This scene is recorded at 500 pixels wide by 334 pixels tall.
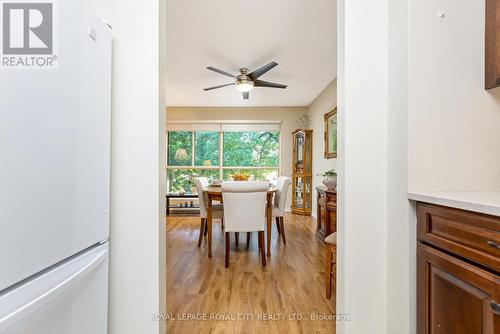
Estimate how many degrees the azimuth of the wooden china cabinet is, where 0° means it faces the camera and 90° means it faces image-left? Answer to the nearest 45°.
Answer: approximately 45°

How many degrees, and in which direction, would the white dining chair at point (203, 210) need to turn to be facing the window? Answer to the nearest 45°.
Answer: approximately 90° to its left

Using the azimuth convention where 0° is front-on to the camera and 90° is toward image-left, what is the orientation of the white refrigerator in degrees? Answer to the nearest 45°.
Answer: approximately 315°

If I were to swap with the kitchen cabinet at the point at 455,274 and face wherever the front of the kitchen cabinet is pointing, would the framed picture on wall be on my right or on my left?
on my right

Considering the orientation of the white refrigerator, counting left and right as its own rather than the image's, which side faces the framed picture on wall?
left

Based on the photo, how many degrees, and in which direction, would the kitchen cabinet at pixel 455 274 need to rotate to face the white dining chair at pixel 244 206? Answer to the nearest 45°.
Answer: approximately 90° to its right

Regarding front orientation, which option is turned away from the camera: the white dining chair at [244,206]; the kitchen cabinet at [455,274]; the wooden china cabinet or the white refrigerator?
the white dining chair

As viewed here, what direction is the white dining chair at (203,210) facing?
to the viewer's right

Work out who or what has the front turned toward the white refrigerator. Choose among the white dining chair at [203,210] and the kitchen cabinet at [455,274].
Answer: the kitchen cabinet

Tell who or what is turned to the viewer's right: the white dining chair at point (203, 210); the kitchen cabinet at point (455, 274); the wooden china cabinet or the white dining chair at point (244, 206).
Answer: the white dining chair at point (203, 210)

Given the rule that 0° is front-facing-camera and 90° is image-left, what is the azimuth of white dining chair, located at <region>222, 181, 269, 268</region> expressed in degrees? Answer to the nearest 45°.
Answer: approximately 180°
